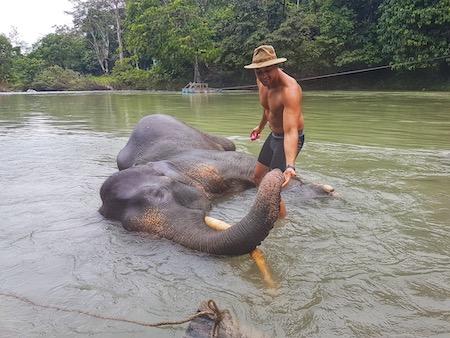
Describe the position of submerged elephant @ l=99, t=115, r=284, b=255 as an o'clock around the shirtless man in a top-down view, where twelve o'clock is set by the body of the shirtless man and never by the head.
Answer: The submerged elephant is roughly at 1 o'clock from the shirtless man.

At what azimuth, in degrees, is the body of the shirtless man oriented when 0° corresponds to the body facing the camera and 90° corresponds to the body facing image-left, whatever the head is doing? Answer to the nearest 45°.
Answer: approximately 45°

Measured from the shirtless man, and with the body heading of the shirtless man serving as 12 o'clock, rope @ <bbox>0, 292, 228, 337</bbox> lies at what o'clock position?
The rope is roughly at 11 o'clock from the shirtless man.
